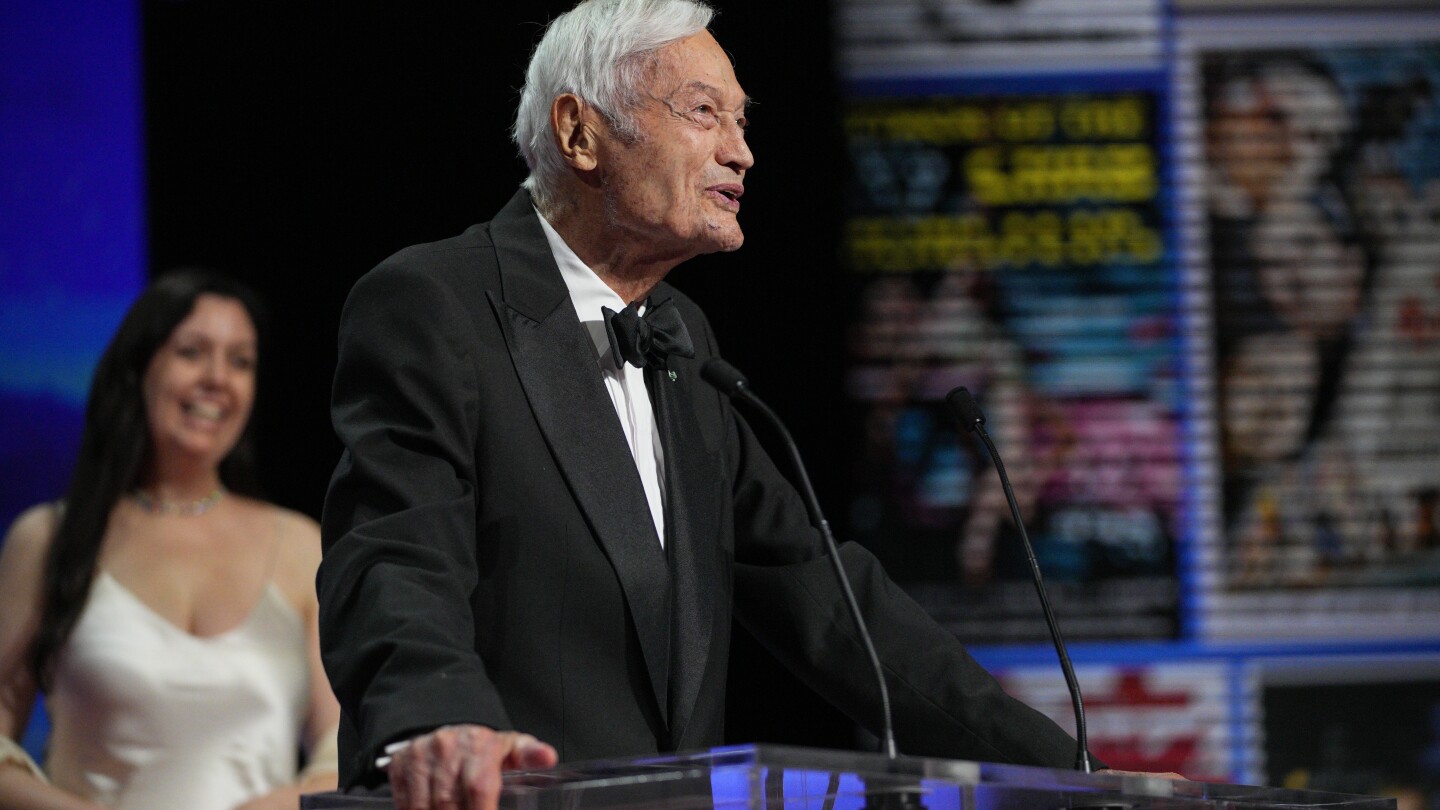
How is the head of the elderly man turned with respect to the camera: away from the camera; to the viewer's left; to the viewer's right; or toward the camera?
to the viewer's right

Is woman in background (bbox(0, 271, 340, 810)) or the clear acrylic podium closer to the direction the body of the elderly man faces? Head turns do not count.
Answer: the clear acrylic podium

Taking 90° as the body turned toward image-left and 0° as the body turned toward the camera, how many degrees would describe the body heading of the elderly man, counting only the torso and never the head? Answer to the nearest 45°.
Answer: approximately 315°

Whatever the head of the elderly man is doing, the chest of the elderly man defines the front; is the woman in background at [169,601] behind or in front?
behind
